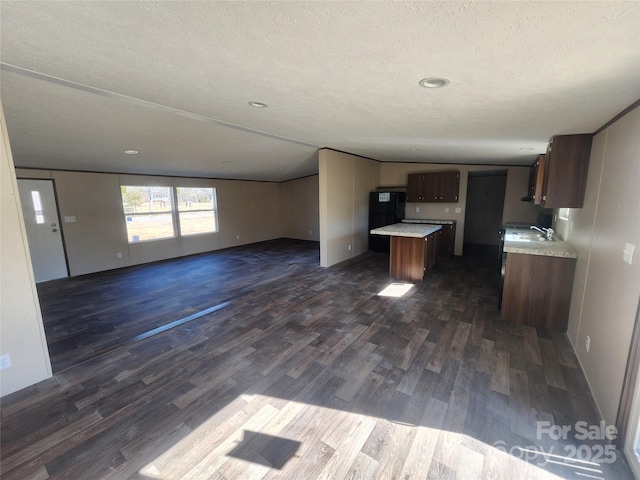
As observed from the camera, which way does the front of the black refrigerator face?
facing the viewer

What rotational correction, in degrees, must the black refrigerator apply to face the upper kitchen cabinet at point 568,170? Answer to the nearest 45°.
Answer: approximately 45° to its left

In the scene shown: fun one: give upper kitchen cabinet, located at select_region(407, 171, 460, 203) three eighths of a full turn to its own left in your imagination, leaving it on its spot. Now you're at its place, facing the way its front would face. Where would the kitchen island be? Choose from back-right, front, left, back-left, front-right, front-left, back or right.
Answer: back-right

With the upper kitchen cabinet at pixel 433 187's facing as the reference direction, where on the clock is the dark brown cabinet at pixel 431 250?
The dark brown cabinet is roughly at 12 o'clock from the upper kitchen cabinet.

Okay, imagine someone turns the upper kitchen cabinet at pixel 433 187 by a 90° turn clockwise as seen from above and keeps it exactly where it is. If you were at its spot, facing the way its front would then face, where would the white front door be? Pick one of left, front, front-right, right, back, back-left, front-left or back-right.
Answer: front-left

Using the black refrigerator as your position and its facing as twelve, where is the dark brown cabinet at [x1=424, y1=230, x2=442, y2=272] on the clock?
The dark brown cabinet is roughly at 11 o'clock from the black refrigerator.

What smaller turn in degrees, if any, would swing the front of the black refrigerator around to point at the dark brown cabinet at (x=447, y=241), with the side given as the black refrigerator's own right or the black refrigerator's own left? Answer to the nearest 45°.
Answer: approximately 90° to the black refrigerator's own left

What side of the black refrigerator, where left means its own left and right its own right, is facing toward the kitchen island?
front

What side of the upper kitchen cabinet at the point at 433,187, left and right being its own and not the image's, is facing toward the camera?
front

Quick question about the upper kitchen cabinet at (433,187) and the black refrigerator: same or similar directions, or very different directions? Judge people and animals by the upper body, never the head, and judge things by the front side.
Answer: same or similar directions

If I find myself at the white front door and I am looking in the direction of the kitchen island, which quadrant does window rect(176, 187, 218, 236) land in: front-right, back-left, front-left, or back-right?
front-left

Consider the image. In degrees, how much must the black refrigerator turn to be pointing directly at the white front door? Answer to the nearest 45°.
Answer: approximately 45° to its right

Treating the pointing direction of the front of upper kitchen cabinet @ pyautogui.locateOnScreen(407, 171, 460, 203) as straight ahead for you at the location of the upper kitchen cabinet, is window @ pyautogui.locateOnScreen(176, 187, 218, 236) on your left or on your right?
on your right

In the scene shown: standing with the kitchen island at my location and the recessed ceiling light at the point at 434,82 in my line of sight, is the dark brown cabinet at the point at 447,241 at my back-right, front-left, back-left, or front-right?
back-left

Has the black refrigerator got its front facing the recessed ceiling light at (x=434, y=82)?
yes

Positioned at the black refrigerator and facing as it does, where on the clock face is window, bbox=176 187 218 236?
The window is roughly at 3 o'clock from the black refrigerator.

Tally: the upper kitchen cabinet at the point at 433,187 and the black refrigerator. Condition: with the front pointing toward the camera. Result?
2
